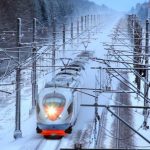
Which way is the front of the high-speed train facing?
toward the camera
